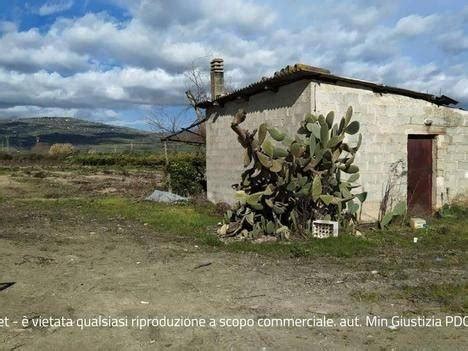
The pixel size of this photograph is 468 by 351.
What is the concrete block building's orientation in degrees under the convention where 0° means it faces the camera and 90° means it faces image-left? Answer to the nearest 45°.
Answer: approximately 315°

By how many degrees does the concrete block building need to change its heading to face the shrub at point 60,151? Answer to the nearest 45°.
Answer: approximately 180°

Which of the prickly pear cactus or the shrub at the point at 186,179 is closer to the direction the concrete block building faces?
the prickly pear cactus

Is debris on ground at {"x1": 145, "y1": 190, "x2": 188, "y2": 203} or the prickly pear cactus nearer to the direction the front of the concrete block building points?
the prickly pear cactus

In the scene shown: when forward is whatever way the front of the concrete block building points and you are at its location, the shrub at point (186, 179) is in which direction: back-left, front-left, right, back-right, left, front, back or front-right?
back

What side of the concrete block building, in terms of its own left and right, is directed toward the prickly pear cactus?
right
